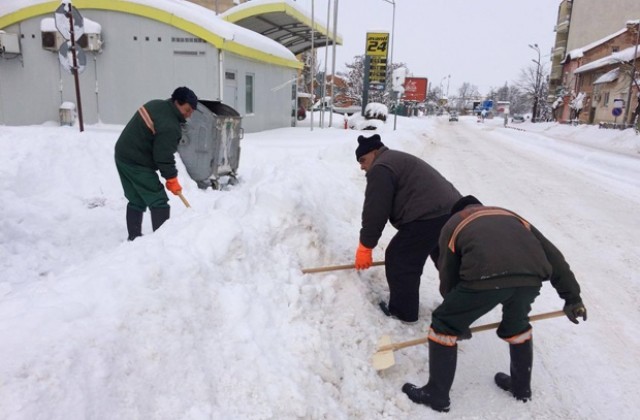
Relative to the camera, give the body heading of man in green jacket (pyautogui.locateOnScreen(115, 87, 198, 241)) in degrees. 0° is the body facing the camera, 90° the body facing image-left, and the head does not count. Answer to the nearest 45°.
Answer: approximately 270°

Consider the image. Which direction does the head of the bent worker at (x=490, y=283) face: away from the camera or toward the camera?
away from the camera

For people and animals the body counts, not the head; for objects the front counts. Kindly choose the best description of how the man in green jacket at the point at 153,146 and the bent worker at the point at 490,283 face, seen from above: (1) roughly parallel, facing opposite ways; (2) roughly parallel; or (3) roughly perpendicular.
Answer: roughly perpendicular

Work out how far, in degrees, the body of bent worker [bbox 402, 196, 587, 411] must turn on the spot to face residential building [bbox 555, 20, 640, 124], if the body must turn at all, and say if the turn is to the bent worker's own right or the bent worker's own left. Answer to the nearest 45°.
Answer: approximately 45° to the bent worker's own right

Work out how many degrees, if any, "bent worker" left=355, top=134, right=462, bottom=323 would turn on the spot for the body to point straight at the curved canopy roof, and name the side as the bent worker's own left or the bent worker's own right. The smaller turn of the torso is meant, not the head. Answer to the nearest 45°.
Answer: approximately 90° to the bent worker's own right

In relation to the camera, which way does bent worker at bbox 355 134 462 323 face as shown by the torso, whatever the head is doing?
to the viewer's left

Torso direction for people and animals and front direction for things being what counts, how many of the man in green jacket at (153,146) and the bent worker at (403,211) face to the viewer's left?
1

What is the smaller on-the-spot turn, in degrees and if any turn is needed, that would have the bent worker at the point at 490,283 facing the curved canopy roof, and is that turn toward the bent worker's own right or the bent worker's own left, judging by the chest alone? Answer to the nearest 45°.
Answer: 0° — they already face it

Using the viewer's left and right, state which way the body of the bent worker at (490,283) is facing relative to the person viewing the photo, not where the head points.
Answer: facing away from the viewer and to the left of the viewer
